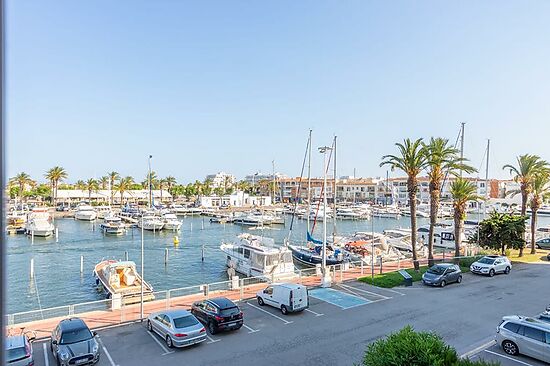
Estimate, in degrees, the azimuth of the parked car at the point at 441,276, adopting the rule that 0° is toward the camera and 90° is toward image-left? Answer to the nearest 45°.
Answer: approximately 45°

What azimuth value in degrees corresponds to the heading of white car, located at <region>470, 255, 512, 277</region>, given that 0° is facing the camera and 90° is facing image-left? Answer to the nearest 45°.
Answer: approximately 45°

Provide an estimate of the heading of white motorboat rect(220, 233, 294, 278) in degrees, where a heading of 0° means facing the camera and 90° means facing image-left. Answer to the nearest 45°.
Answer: approximately 135°

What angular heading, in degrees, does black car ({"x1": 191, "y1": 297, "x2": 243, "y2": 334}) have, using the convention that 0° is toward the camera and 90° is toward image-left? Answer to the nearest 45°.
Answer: approximately 135°

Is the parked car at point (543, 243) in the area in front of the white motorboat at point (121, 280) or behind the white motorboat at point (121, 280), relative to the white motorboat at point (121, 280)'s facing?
behind

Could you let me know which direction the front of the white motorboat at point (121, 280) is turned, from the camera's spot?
facing away from the viewer and to the left of the viewer

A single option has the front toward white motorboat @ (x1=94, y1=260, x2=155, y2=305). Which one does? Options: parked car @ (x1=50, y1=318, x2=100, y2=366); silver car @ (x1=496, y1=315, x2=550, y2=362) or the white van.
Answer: the white van

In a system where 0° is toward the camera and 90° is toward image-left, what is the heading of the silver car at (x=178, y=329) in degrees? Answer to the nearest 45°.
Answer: approximately 135°
